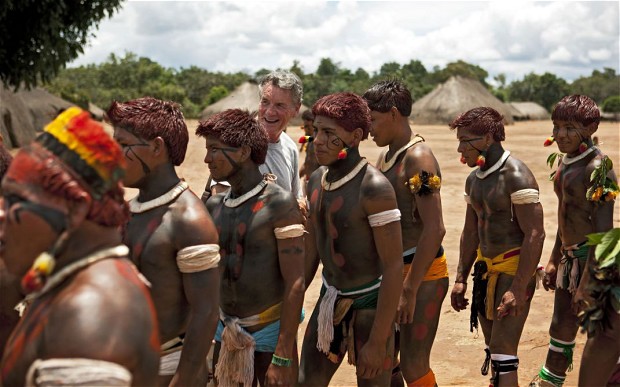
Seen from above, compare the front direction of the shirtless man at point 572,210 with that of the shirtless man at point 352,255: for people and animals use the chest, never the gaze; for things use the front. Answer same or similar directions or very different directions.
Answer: same or similar directions

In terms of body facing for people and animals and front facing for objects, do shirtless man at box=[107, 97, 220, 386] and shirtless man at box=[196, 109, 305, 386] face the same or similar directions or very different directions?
same or similar directions

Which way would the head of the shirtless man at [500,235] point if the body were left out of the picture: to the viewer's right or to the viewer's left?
to the viewer's left

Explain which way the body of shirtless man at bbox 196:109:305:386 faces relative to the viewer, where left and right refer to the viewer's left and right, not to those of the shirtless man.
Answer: facing the viewer and to the left of the viewer
